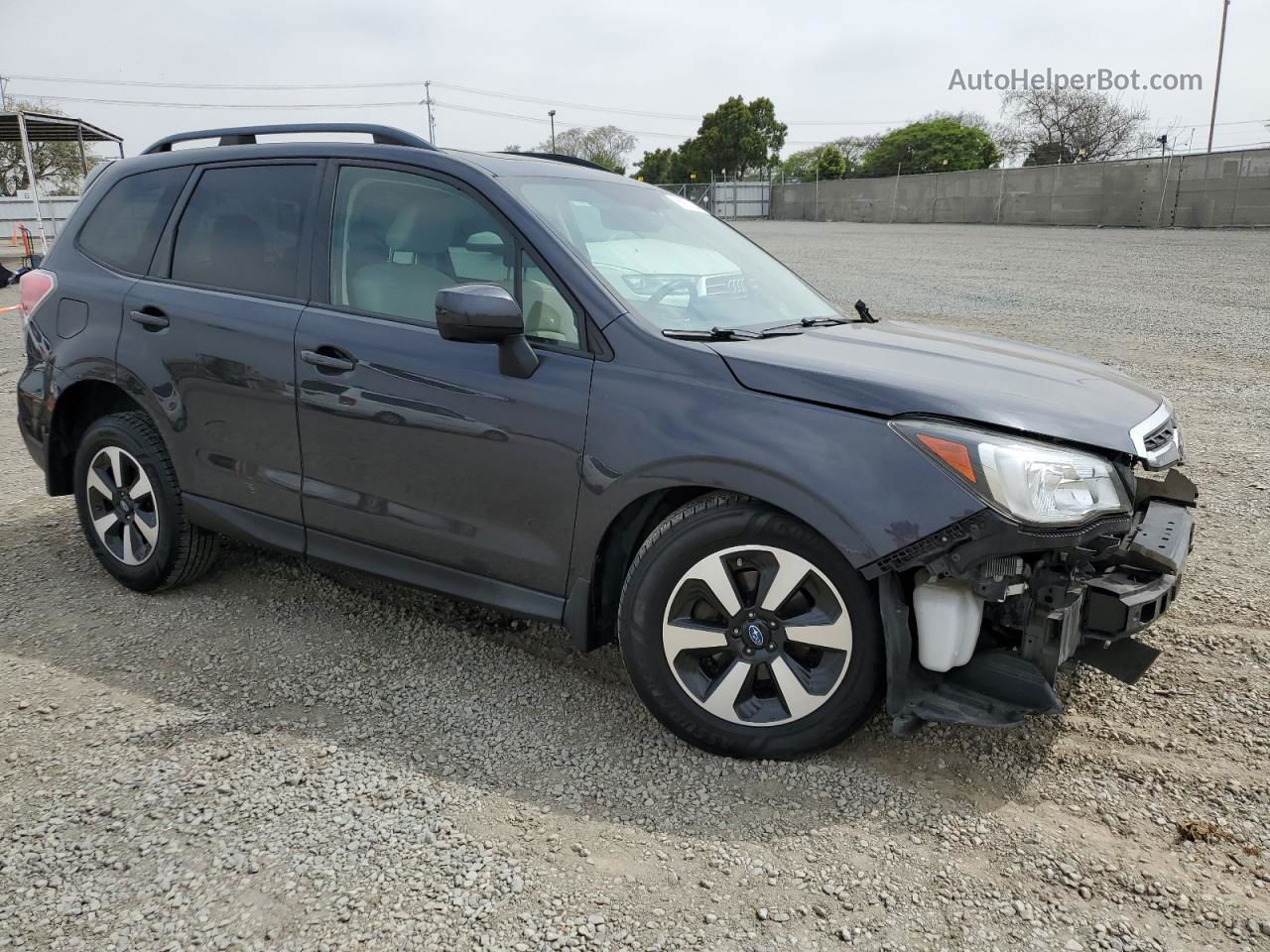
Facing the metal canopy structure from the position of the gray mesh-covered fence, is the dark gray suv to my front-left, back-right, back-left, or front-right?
front-left

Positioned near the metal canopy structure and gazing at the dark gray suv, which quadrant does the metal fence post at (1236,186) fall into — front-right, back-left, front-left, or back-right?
front-left

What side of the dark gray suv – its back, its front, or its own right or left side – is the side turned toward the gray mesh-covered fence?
left

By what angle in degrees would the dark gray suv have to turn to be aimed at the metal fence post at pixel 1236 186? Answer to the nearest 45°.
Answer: approximately 90° to its left

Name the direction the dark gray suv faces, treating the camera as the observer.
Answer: facing the viewer and to the right of the viewer

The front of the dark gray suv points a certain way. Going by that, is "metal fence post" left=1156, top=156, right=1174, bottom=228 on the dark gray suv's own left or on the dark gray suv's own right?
on the dark gray suv's own left

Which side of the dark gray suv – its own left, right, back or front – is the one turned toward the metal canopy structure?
back

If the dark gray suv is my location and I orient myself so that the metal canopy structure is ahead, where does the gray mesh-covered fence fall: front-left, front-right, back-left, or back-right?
front-right

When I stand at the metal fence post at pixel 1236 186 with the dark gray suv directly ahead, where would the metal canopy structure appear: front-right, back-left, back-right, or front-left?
front-right
